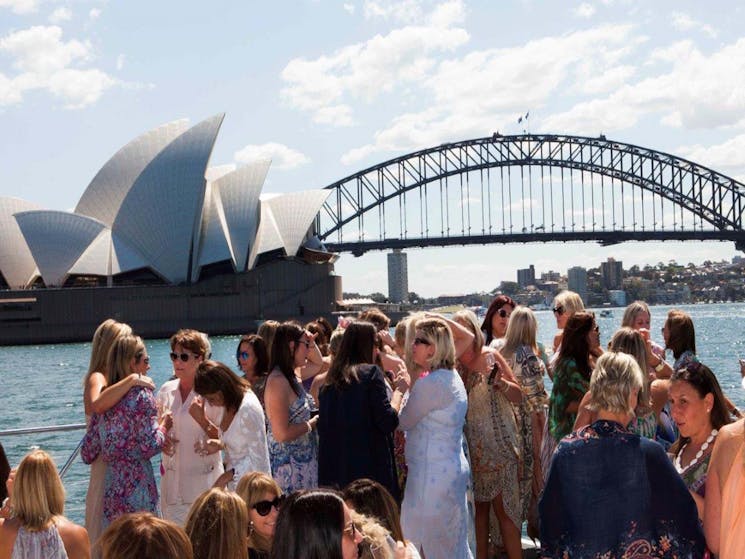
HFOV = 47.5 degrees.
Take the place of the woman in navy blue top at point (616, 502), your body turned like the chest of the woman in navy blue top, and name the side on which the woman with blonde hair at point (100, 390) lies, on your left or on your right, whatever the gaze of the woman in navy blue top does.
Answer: on your left

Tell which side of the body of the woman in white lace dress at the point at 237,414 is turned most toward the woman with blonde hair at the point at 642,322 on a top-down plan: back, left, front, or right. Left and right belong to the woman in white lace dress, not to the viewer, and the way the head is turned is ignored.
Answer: back

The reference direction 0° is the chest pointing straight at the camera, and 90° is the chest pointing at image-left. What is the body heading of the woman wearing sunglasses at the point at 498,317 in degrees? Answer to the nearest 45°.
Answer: approximately 315°

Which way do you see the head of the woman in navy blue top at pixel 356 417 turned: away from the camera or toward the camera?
away from the camera

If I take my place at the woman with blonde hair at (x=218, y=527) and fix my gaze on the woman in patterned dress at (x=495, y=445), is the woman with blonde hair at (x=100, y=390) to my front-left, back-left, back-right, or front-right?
front-left

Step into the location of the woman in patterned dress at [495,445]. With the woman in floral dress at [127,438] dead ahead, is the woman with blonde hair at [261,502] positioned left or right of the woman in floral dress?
left

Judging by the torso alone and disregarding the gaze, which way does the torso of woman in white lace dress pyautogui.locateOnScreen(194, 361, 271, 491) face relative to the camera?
to the viewer's left

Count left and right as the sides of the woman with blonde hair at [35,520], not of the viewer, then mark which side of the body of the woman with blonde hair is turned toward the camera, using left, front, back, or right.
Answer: back

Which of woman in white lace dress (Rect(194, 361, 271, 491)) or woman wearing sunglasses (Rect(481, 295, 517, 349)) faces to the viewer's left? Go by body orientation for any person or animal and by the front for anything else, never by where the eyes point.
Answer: the woman in white lace dress

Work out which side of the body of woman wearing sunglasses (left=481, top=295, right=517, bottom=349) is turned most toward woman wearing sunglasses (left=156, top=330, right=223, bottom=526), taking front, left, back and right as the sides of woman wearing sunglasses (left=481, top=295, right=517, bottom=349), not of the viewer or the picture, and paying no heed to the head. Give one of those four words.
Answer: right

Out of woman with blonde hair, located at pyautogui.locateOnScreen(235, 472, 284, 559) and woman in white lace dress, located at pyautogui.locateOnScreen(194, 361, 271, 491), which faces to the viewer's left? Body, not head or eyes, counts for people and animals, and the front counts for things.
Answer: the woman in white lace dress

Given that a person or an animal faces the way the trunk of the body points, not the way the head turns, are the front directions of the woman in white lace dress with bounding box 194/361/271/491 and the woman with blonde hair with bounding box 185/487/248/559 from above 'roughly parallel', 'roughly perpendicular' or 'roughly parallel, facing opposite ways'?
roughly perpendicular

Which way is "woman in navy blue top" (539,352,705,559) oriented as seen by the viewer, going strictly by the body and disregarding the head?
away from the camera

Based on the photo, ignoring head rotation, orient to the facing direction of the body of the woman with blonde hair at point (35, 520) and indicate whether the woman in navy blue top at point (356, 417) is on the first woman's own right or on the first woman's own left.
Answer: on the first woman's own right
